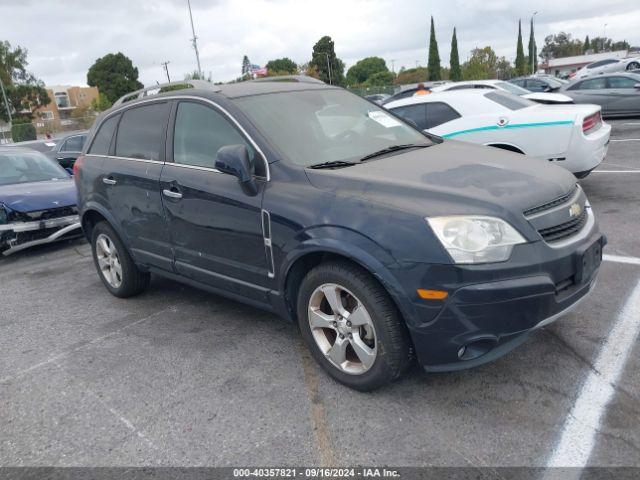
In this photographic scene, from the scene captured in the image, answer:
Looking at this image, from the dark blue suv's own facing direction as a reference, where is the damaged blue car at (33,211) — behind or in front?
behind

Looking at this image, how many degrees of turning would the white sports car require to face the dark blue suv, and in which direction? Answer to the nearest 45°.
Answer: approximately 135° to its left

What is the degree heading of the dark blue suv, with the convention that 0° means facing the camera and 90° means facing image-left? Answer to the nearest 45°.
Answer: approximately 315°

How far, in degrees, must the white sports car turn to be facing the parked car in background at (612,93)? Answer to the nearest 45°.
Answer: approximately 45° to its right

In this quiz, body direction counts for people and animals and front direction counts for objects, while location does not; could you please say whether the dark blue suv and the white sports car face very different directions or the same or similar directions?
very different directions

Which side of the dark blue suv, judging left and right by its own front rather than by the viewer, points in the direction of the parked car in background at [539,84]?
left

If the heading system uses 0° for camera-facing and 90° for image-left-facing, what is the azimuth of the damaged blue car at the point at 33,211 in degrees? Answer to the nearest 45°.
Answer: approximately 315°

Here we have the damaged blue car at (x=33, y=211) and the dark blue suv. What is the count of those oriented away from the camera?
0

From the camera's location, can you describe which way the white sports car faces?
facing away from the viewer and to the left of the viewer

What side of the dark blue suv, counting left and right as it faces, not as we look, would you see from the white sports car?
left

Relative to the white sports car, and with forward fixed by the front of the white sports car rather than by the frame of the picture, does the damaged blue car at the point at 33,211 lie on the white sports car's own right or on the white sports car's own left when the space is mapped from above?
on the white sports car's own left

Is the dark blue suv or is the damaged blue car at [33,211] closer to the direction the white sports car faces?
the damaged blue car

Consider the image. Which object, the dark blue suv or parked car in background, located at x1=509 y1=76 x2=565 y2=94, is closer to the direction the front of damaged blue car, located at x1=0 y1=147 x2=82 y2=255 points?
the dark blue suv
